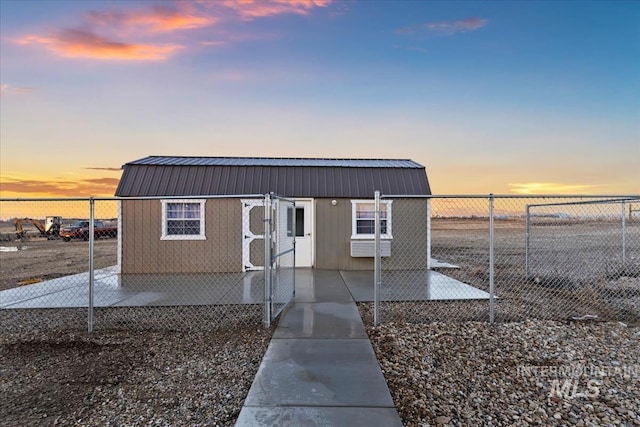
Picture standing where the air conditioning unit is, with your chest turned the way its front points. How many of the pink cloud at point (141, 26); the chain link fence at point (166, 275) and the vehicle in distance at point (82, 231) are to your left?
0

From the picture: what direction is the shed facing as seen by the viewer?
toward the camera

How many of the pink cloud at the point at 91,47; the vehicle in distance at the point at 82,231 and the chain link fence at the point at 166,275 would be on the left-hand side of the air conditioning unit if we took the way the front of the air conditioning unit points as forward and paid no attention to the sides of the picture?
0

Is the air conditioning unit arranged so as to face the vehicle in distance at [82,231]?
no

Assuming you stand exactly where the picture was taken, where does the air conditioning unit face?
facing the viewer

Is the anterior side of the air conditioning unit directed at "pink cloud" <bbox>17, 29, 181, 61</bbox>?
no

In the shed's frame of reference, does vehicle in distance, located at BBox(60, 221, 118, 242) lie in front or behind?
behind

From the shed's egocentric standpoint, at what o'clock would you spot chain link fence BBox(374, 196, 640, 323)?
The chain link fence is roughly at 10 o'clock from the shed.

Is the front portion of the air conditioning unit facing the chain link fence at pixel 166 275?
no

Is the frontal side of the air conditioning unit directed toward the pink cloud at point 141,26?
no

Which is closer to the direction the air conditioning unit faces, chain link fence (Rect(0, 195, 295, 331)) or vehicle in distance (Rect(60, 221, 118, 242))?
the chain link fence

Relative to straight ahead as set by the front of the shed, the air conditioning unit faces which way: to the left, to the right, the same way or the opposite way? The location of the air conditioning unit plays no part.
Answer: the same way
